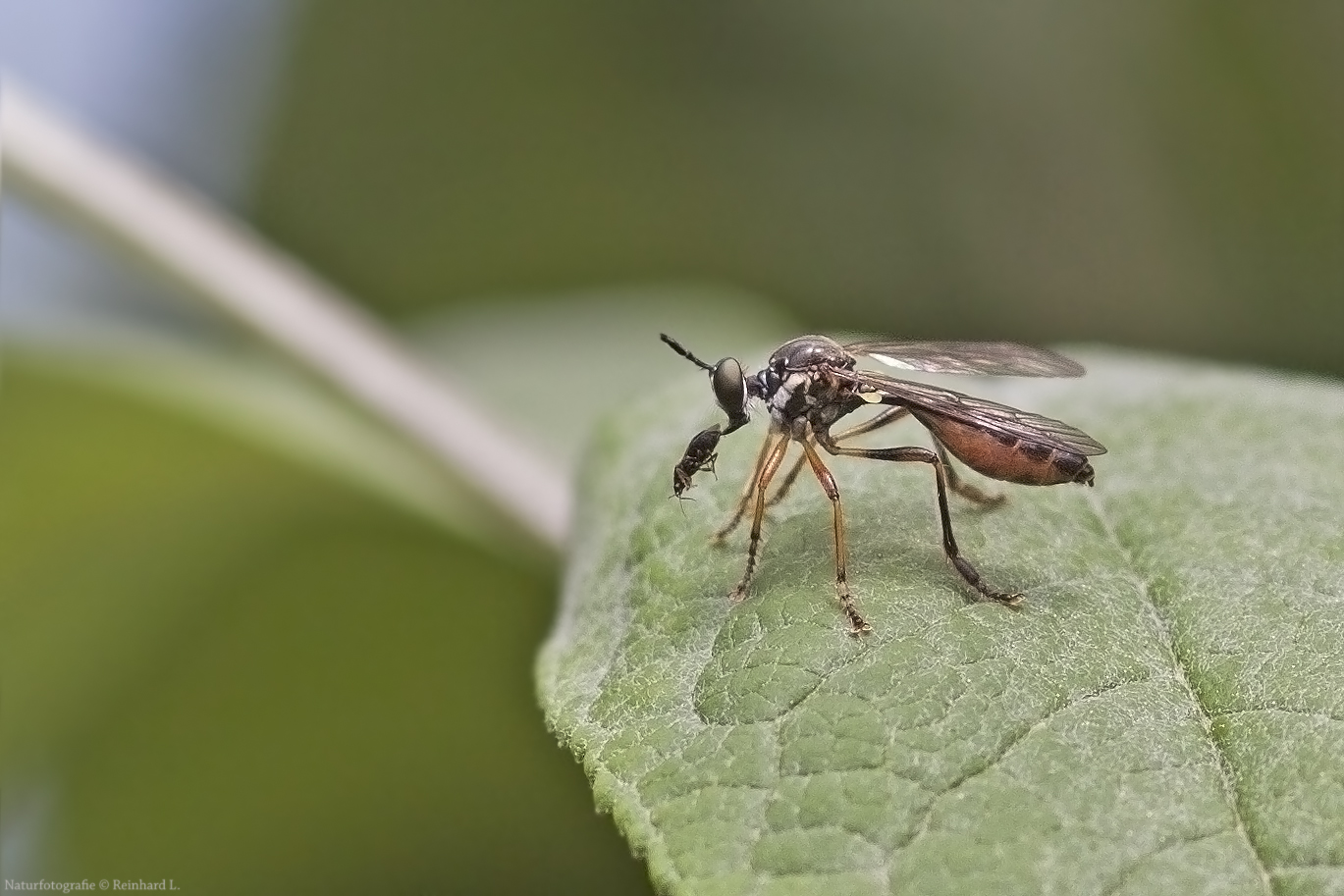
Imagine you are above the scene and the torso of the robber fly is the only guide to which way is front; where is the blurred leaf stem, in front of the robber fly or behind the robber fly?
in front

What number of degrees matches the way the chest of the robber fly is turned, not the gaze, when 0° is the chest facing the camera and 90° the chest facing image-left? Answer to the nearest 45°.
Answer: approximately 90°
